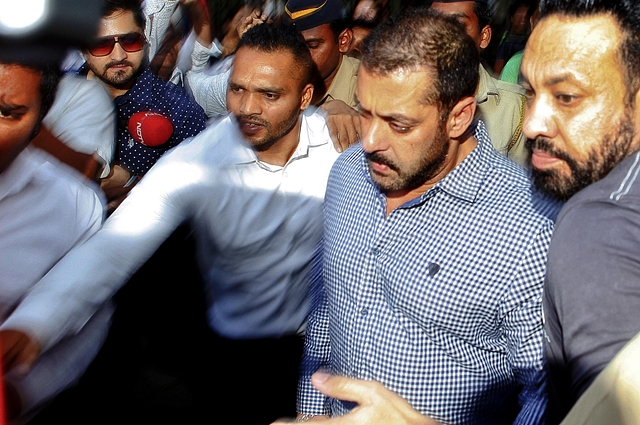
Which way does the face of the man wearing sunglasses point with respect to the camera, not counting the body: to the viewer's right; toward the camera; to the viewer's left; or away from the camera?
toward the camera

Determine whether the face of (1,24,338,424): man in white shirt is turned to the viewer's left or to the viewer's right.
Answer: to the viewer's left

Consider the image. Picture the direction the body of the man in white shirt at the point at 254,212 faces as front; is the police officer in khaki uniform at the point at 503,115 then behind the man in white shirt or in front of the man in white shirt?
behind

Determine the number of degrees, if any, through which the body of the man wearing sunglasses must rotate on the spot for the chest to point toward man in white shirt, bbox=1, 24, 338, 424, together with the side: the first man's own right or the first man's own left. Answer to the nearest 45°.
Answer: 0° — they already face them

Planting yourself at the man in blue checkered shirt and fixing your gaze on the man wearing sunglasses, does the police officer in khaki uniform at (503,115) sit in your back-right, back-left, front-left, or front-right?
front-right

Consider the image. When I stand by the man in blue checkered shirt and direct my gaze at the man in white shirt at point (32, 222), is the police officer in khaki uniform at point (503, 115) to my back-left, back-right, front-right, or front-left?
back-right

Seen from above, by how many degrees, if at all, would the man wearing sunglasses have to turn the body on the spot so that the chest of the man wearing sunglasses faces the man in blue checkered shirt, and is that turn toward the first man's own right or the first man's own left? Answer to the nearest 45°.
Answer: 0° — they already face them

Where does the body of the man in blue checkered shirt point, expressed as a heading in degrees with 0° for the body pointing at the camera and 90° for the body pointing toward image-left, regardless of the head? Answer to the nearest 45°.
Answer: approximately 45°

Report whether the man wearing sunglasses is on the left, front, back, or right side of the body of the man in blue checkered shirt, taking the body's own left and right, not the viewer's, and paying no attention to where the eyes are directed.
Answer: right

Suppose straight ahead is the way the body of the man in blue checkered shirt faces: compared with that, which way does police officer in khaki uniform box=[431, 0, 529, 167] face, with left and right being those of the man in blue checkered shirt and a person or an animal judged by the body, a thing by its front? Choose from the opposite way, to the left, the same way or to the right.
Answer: the same way

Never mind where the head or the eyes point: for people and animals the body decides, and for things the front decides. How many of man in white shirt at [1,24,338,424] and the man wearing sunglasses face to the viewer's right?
0

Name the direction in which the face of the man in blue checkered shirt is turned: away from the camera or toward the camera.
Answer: toward the camera

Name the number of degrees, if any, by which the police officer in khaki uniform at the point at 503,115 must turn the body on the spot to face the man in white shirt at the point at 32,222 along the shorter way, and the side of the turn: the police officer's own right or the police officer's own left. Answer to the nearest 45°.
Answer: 0° — they already face them

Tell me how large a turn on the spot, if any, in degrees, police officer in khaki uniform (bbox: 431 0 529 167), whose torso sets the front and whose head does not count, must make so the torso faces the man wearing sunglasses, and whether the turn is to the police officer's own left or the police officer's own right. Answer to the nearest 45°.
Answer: approximately 45° to the police officer's own right

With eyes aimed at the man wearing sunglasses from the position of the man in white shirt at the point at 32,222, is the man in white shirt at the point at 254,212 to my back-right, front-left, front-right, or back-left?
front-right

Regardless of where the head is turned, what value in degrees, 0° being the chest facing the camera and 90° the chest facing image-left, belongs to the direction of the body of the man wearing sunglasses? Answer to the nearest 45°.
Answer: approximately 0°
